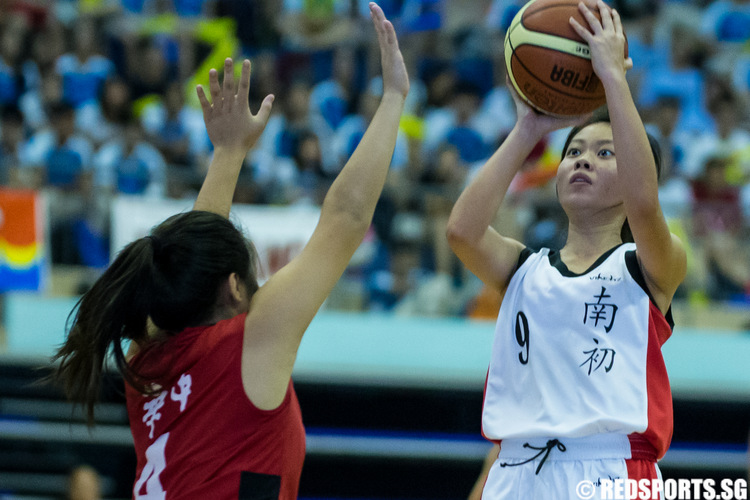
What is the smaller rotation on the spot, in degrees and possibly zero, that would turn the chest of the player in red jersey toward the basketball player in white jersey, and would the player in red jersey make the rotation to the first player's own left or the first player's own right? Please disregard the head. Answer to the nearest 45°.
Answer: approximately 45° to the first player's own right

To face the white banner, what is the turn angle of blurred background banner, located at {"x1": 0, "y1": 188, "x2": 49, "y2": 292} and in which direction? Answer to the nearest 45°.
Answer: approximately 90° to its left

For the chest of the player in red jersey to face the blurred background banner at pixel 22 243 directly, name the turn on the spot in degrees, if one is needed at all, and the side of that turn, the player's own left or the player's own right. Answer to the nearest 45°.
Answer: approximately 45° to the player's own left

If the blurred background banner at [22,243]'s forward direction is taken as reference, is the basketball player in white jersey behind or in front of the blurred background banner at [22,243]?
in front

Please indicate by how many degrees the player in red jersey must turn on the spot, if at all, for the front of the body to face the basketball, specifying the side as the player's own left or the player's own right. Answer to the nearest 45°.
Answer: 0° — they already face it

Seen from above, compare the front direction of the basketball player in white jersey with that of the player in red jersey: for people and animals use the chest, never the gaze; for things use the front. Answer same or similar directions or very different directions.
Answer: very different directions

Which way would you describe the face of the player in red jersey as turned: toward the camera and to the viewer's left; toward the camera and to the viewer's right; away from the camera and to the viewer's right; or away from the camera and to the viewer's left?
away from the camera and to the viewer's right

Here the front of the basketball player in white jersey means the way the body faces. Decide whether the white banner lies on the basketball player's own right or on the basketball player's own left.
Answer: on the basketball player's own right

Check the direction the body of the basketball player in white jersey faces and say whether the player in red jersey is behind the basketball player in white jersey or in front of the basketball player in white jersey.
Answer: in front

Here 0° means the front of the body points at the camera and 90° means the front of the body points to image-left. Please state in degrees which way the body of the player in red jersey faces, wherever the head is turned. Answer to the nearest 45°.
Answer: approximately 225°

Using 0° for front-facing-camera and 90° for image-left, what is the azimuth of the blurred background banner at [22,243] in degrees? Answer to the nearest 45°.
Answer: approximately 0°

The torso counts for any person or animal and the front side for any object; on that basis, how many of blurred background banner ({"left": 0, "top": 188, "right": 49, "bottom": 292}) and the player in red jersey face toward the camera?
1
